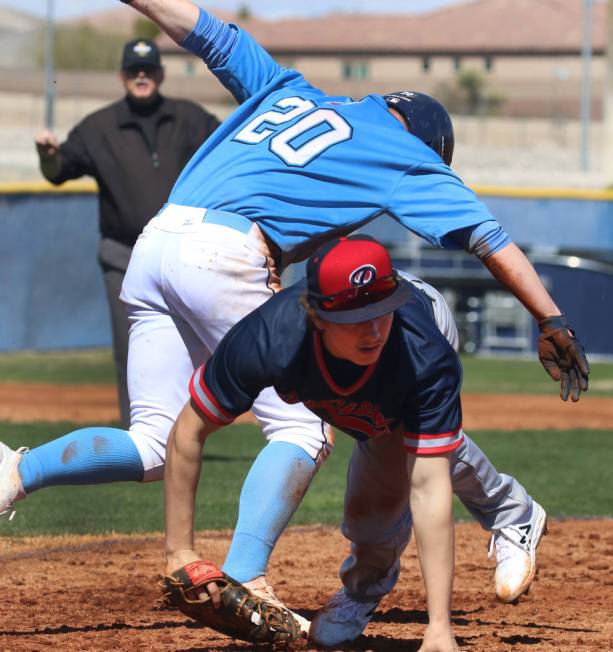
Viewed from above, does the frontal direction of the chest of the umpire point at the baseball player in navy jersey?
yes

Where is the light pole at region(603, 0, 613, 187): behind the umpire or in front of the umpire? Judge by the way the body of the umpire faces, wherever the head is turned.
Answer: behind

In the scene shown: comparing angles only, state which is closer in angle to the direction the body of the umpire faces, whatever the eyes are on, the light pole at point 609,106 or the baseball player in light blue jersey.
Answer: the baseball player in light blue jersey

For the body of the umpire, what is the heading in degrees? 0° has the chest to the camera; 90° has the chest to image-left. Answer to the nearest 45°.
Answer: approximately 0°

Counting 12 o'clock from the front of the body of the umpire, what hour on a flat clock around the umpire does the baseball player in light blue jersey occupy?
The baseball player in light blue jersey is roughly at 12 o'clock from the umpire.

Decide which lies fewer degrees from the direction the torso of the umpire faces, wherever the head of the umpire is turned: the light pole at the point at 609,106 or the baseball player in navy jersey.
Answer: the baseball player in navy jersey

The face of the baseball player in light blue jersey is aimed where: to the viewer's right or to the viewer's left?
to the viewer's right

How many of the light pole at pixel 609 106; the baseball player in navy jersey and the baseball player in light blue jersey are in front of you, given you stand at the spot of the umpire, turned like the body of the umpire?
2
